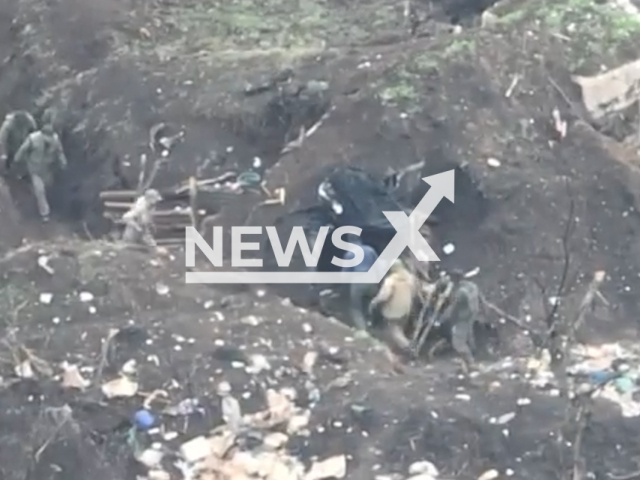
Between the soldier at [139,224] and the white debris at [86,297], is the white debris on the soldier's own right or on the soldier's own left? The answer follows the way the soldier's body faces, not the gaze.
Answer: on the soldier's own right

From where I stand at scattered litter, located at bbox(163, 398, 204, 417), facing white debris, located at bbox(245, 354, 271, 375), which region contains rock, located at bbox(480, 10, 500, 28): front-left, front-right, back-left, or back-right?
front-left

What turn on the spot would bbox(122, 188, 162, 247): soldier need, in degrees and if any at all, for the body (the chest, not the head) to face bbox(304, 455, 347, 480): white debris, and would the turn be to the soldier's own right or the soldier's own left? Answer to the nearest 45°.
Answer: approximately 90° to the soldier's own right

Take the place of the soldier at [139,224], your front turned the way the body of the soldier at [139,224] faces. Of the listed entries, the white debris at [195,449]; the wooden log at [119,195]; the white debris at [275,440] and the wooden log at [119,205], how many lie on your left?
2

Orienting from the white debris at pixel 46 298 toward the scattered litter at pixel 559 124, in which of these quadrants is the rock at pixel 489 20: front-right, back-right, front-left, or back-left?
front-left
